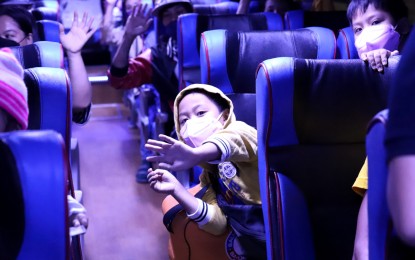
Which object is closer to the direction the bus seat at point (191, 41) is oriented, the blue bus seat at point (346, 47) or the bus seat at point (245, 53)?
the bus seat

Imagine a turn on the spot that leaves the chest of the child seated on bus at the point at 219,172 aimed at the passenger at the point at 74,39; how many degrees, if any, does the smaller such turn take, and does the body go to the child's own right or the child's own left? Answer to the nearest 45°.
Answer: approximately 90° to the child's own right

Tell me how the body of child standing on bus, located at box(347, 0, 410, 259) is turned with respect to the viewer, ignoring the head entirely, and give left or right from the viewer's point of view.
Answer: facing the viewer and to the left of the viewer

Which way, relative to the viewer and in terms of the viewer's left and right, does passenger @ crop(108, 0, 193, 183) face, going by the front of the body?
facing the viewer

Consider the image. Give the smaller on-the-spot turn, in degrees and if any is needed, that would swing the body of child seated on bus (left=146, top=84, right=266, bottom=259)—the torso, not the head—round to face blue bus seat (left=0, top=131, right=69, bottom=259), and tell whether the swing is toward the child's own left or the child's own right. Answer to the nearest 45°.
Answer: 0° — they already face it

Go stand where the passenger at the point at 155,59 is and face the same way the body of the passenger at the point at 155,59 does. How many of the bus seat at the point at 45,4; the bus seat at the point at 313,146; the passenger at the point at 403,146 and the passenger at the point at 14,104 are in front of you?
3
